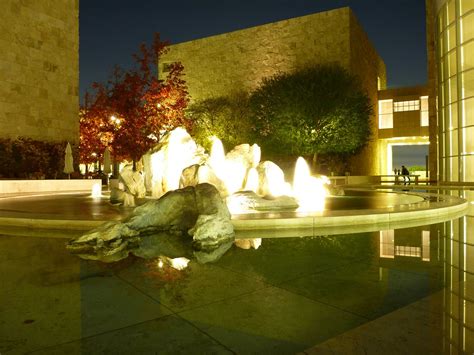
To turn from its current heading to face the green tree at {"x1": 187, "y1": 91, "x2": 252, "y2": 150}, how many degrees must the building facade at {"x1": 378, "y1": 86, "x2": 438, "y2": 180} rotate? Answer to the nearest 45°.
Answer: approximately 45° to its right

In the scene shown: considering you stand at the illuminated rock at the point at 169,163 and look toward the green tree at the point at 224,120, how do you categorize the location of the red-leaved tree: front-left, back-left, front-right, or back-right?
front-left

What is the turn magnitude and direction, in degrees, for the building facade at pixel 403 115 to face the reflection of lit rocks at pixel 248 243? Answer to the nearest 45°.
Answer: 0° — it already faces it

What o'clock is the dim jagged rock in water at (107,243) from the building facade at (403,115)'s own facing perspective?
The dim jagged rock in water is roughly at 12 o'clock from the building facade.

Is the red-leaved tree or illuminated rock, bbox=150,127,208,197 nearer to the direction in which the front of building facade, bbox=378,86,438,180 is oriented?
the illuminated rock

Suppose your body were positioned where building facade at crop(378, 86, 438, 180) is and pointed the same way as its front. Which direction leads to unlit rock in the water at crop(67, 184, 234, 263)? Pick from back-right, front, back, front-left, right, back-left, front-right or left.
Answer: front

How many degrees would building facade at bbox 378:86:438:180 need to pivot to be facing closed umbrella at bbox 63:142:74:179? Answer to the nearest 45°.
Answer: approximately 45° to its right

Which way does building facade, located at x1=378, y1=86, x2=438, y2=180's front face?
toward the camera

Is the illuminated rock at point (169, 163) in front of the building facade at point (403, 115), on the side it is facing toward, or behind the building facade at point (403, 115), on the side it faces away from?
in front

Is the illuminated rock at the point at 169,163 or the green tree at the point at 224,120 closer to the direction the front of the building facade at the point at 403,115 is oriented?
the illuminated rock

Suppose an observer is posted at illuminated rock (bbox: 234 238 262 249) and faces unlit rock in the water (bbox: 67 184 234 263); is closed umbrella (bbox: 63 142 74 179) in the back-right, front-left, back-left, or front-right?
front-right

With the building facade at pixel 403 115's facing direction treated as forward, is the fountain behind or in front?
in front
